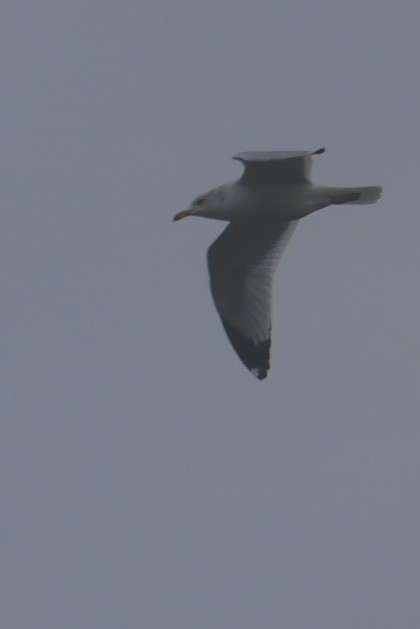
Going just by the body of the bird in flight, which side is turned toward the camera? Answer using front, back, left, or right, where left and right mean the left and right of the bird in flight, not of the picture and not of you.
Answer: left
